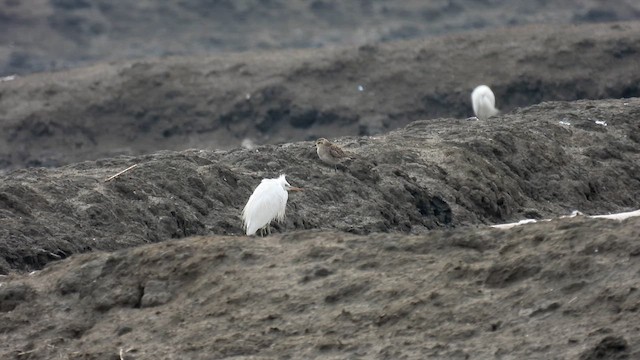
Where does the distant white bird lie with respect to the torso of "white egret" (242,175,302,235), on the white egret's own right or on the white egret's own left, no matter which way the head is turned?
on the white egret's own left

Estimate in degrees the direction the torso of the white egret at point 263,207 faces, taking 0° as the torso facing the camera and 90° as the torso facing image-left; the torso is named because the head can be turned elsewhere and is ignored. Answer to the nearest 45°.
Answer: approximately 270°

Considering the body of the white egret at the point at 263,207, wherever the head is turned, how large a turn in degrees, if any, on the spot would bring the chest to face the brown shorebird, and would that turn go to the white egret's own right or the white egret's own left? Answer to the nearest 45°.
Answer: approximately 90° to the white egret's own left
